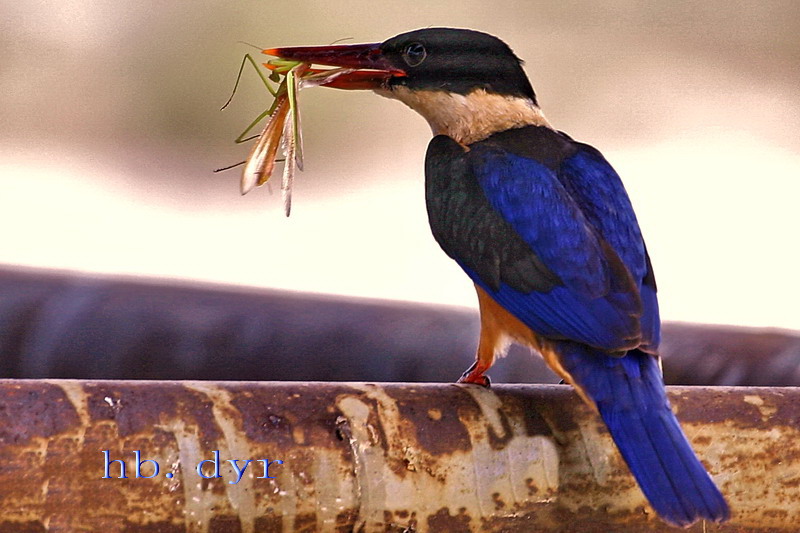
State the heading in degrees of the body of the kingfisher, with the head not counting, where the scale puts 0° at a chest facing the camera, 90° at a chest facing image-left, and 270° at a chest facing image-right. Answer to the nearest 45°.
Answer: approximately 135°
